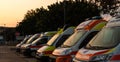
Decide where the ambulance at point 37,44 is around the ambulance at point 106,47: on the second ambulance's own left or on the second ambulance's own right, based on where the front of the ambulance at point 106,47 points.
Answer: on the second ambulance's own right

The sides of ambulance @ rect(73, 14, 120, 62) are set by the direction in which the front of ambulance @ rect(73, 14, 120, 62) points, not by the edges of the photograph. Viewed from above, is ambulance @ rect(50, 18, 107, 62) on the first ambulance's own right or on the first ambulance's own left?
on the first ambulance's own right

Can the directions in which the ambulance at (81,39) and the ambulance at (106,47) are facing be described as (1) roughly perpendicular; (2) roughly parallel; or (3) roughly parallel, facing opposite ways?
roughly parallel

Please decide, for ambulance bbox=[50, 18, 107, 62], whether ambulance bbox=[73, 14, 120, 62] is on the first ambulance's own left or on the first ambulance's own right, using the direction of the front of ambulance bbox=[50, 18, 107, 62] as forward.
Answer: on the first ambulance's own left

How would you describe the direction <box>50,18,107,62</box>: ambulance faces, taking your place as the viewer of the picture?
facing the viewer and to the left of the viewer

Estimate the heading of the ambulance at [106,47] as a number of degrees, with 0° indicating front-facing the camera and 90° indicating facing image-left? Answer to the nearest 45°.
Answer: approximately 45°
